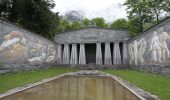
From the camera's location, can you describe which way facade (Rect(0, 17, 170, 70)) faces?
facing the viewer

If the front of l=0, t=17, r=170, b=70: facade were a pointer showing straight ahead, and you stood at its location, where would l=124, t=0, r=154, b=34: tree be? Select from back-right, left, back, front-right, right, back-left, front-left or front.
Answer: back-left

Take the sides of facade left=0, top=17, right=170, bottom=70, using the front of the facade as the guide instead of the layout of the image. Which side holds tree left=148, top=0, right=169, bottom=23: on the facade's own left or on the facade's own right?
on the facade's own left
